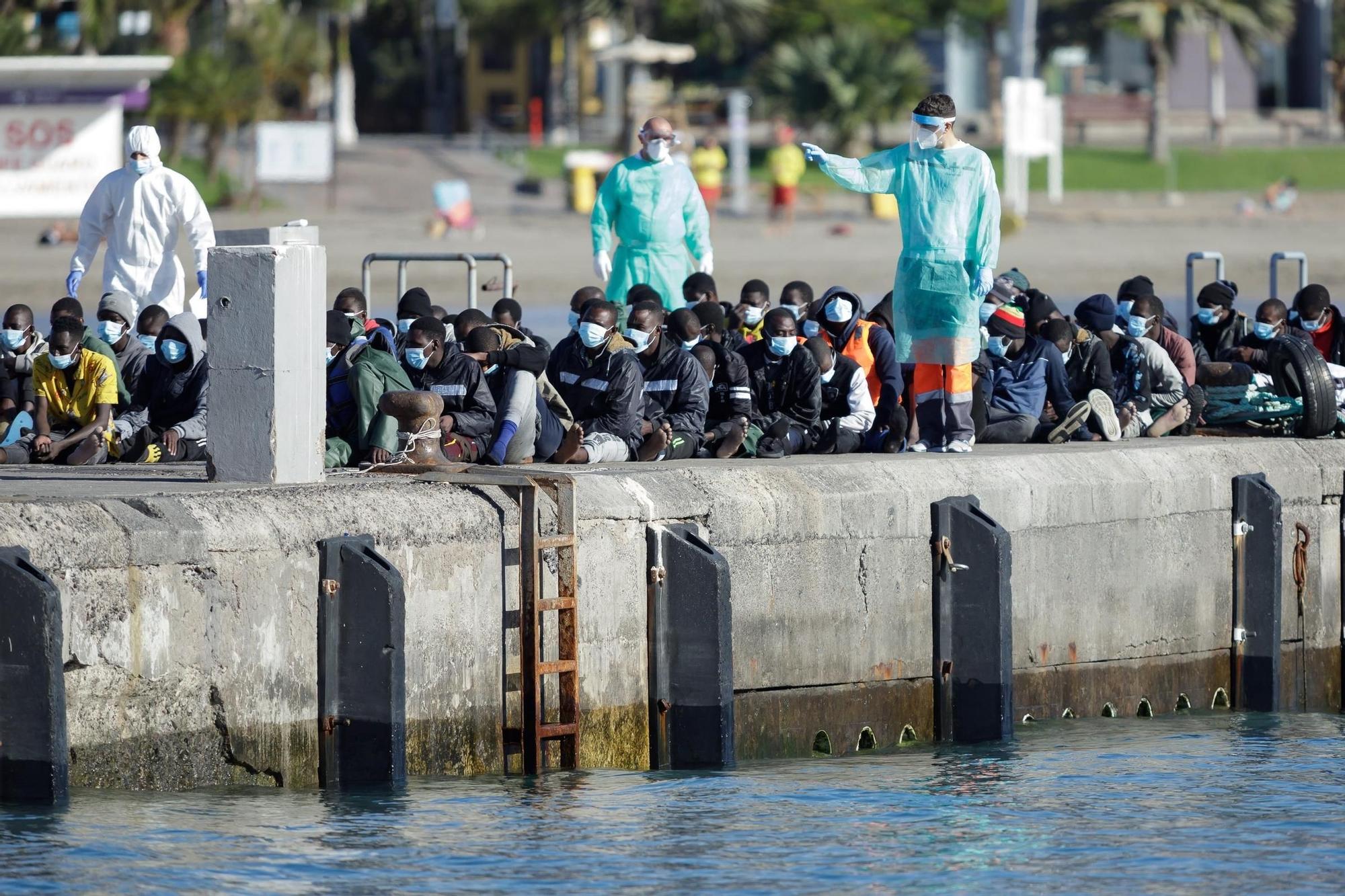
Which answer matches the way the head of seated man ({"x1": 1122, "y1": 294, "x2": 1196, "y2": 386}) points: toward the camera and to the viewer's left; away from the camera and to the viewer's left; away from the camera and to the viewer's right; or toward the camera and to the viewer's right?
toward the camera and to the viewer's left

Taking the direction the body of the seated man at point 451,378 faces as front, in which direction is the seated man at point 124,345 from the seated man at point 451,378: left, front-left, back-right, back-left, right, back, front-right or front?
right

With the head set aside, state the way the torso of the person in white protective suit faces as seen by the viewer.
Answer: toward the camera

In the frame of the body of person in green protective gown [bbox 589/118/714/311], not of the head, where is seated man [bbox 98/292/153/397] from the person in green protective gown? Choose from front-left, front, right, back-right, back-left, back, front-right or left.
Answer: front-right

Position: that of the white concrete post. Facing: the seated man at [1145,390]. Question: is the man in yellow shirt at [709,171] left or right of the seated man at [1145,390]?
left

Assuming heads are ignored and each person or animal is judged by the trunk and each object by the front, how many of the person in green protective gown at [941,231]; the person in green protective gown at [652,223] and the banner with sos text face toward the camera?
3

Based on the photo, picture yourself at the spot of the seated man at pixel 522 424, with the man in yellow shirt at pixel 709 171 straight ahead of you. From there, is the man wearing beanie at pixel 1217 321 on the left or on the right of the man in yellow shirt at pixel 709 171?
right

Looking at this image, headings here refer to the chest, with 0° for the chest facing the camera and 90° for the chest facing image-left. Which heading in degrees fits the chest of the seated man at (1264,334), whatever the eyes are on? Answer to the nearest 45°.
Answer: approximately 45°

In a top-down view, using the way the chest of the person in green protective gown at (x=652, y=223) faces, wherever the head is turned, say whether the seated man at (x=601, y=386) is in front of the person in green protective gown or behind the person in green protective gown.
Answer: in front

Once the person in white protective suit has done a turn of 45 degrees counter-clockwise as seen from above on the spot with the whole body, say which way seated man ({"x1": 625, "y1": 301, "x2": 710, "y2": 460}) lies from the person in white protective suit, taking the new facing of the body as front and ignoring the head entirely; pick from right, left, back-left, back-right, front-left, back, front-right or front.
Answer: front
